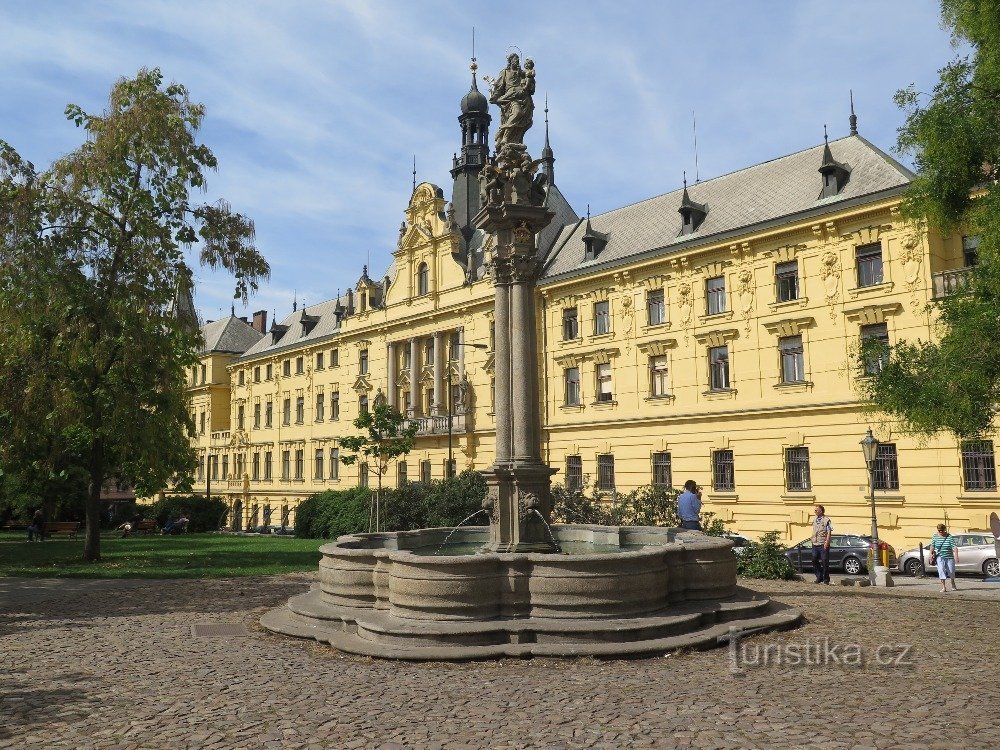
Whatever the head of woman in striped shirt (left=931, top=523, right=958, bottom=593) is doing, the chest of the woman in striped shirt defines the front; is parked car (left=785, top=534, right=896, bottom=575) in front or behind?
behind

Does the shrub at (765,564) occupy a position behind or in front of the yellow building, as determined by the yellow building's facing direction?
in front

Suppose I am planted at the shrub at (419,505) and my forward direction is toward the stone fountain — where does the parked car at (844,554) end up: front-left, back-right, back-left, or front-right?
front-left

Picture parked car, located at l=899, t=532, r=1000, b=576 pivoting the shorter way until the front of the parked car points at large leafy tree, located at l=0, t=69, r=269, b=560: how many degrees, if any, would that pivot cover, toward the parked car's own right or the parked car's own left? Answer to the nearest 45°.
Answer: approximately 45° to the parked car's own left

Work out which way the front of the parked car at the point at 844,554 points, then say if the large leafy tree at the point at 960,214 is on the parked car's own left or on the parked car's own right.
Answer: on the parked car's own left

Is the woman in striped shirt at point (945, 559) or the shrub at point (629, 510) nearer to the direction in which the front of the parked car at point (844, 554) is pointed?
the shrub

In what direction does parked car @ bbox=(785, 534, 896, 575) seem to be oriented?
to the viewer's left

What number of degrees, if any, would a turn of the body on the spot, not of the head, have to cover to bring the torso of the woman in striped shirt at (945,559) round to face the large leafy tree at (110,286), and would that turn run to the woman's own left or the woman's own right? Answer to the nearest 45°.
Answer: approximately 90° to the woman's own right

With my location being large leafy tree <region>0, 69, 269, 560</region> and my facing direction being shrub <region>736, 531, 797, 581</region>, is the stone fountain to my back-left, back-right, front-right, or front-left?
front-right

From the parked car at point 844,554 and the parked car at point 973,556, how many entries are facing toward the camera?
0

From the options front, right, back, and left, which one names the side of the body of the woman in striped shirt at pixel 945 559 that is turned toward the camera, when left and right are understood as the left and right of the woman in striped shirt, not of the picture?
front

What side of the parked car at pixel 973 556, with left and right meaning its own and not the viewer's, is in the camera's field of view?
left

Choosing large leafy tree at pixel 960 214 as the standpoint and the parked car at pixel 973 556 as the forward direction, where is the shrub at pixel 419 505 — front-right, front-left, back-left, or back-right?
front-left

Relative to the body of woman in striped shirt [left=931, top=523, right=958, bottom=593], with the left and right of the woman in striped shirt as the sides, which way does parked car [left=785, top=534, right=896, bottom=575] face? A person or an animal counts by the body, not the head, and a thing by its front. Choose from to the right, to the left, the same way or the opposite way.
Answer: to the right

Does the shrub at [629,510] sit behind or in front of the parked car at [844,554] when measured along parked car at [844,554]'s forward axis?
in front

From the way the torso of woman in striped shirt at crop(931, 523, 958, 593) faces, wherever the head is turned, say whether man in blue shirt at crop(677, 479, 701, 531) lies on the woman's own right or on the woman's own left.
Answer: on the woman's own right
